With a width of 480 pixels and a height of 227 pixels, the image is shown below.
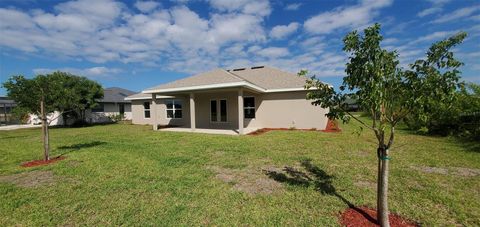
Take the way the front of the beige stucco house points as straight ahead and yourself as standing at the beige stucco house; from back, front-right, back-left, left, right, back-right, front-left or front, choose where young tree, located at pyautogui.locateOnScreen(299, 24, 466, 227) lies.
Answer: back-right

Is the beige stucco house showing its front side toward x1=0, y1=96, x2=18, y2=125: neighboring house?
no

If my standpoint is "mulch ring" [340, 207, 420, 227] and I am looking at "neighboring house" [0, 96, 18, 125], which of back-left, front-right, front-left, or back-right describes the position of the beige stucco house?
front-right

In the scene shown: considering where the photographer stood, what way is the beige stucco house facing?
facing away from the viewer and to the right of the viewer

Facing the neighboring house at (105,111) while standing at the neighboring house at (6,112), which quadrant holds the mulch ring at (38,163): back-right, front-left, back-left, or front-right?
front-right

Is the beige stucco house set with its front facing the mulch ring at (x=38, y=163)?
no

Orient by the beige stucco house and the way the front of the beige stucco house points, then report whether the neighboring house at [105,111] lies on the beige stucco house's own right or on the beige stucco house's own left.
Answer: on the beige stucco house's own left

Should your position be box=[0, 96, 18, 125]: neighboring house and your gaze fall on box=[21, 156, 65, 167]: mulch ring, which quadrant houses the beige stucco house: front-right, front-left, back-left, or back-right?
front-left
